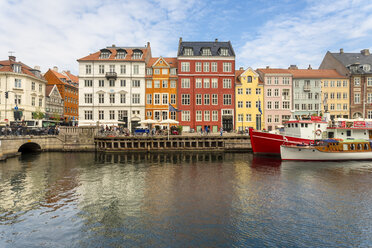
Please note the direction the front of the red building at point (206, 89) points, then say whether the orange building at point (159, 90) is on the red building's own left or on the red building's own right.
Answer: on the red building's own right

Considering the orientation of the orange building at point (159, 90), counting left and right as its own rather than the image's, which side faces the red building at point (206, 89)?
left

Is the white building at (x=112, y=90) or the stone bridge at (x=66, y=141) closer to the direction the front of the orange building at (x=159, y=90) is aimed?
the stone bridge

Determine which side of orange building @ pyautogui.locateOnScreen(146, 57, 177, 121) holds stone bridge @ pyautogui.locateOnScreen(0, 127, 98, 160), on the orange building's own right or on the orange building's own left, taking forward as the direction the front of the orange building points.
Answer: on the orange building's own right

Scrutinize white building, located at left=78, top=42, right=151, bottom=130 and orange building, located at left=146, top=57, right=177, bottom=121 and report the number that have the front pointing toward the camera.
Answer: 2

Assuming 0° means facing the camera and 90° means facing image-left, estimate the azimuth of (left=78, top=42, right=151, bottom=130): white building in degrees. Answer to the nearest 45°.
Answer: approximately 0°

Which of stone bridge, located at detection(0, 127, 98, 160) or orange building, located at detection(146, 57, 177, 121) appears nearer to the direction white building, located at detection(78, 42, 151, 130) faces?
the stone bridge

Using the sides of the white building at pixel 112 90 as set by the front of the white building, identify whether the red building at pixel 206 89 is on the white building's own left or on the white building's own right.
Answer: on the white building's own left

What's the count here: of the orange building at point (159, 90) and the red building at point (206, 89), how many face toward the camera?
2

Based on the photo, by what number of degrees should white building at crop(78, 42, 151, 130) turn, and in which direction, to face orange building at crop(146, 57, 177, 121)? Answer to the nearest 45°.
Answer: approximately 90° to its left

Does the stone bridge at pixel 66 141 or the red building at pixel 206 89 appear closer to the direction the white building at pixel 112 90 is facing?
the stone bridge

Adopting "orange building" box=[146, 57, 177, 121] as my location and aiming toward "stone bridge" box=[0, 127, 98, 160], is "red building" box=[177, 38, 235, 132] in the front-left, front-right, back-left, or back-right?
back-left

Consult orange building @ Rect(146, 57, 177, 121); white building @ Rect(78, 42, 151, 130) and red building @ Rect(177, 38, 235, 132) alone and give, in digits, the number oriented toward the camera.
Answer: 3

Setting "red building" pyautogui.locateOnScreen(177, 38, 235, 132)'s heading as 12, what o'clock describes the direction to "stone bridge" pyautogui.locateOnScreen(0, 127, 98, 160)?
The stone bridge is roughly at 2 o'clock from the red building.
